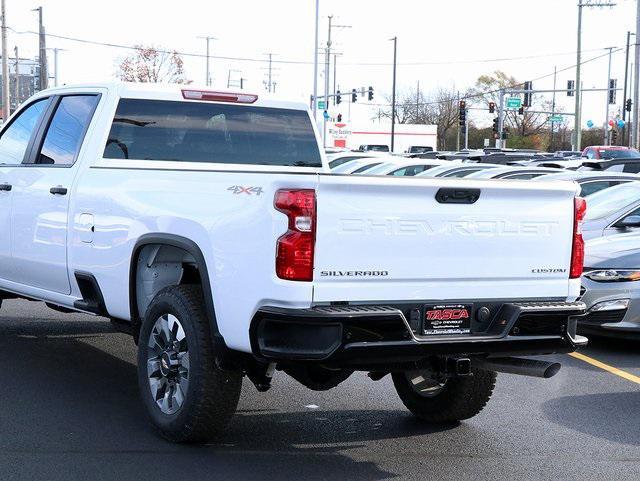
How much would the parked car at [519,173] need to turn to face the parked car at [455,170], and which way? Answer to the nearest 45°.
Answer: approximately 90° to its right

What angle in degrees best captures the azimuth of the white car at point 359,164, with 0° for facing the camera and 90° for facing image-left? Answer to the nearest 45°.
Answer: approximately 45°

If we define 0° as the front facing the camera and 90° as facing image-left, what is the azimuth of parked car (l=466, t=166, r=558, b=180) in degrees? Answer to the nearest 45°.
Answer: approximately 45°

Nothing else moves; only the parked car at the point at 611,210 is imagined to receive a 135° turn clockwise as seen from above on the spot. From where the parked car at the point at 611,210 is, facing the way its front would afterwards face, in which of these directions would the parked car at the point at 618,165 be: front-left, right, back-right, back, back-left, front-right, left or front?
front

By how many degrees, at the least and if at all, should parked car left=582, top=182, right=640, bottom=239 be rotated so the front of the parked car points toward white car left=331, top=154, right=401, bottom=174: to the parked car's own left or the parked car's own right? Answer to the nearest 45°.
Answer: approximately 90° to the parked car's own right

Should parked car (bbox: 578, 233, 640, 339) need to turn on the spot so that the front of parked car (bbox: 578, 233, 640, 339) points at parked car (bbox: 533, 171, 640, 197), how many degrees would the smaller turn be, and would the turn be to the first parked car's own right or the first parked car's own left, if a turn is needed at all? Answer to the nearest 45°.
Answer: approximately 135° to the first parked car's own right

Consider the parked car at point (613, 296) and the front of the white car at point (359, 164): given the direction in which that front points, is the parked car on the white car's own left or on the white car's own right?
on the white car's own left

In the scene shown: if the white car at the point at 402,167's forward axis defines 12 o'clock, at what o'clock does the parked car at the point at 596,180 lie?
The parked car is roughly at 10 o'clock from the white car.
